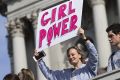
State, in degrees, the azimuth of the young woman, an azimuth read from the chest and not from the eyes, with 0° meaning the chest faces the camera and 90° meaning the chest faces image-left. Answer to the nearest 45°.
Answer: approximately 45°

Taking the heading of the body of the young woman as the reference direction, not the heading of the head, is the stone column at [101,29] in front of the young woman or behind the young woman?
behind

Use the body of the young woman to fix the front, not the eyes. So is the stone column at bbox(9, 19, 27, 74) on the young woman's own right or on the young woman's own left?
on the young woman's own right
